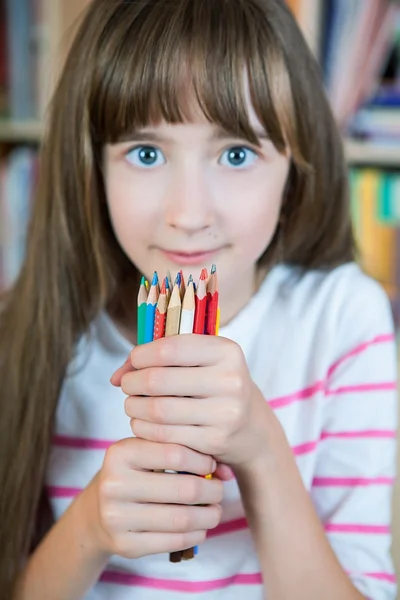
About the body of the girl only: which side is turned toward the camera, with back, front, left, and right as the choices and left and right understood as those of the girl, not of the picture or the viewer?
front

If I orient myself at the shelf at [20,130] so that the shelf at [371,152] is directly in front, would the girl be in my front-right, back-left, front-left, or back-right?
front-right

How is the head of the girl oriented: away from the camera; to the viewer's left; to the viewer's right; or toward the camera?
toward the camera

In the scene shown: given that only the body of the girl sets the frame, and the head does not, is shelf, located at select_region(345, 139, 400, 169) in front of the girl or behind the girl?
behind

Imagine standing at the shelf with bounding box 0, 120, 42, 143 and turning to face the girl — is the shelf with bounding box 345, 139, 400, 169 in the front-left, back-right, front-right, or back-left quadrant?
front-left

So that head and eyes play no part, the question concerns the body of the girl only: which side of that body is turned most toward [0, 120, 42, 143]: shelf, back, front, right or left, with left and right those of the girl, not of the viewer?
back
